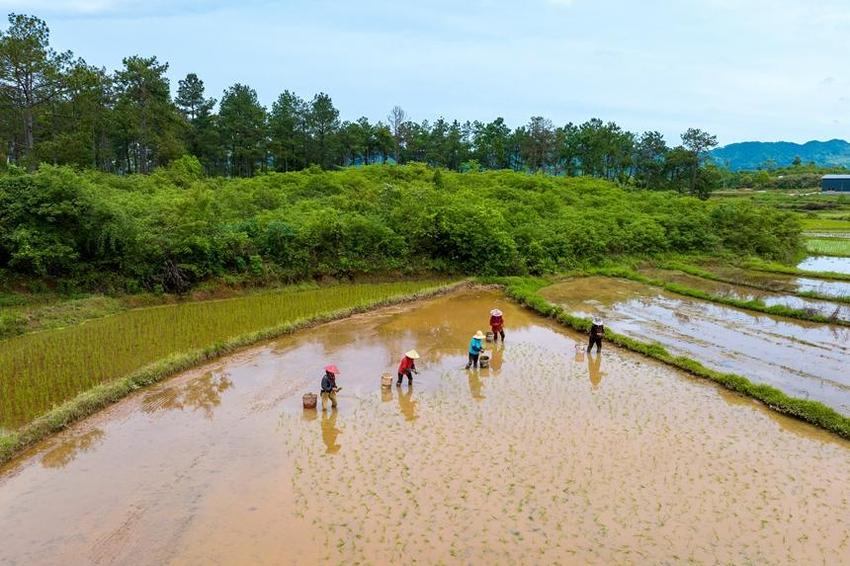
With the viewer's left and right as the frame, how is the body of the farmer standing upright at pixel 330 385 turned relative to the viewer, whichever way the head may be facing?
facing the viewer and to the right of the viewer

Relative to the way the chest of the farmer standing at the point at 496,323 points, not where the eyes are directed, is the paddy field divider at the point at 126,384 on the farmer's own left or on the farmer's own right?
on the farmer's own right

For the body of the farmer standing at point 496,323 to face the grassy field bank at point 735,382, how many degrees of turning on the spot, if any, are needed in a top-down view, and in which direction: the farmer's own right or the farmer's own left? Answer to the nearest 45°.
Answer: approximately 45° to the farmer's own left

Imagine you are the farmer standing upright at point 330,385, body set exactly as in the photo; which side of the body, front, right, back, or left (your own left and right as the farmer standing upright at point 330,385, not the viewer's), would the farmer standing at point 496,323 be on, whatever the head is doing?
left

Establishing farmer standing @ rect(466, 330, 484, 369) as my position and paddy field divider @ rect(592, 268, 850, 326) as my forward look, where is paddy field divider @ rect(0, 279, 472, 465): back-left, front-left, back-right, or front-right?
back-left

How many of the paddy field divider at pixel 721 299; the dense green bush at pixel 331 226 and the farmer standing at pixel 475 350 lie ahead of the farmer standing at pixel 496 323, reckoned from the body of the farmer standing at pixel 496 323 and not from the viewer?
1

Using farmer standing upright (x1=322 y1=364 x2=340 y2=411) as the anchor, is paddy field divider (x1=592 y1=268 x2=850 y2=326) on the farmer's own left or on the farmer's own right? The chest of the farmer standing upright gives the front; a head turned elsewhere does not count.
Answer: on the farmer's own left

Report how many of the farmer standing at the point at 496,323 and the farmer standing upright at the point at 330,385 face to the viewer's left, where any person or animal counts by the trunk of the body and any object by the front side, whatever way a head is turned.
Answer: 0

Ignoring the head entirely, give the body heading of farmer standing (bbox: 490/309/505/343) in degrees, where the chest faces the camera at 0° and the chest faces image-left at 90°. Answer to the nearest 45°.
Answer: approximately 0°

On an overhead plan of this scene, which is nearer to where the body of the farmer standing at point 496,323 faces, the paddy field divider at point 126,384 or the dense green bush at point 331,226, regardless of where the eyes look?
the paddy field divider

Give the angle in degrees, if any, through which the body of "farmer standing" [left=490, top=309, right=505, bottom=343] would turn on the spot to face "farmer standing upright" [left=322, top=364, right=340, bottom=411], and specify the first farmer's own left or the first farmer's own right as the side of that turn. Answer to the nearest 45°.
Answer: approximately 45° to the first farmer's own right
